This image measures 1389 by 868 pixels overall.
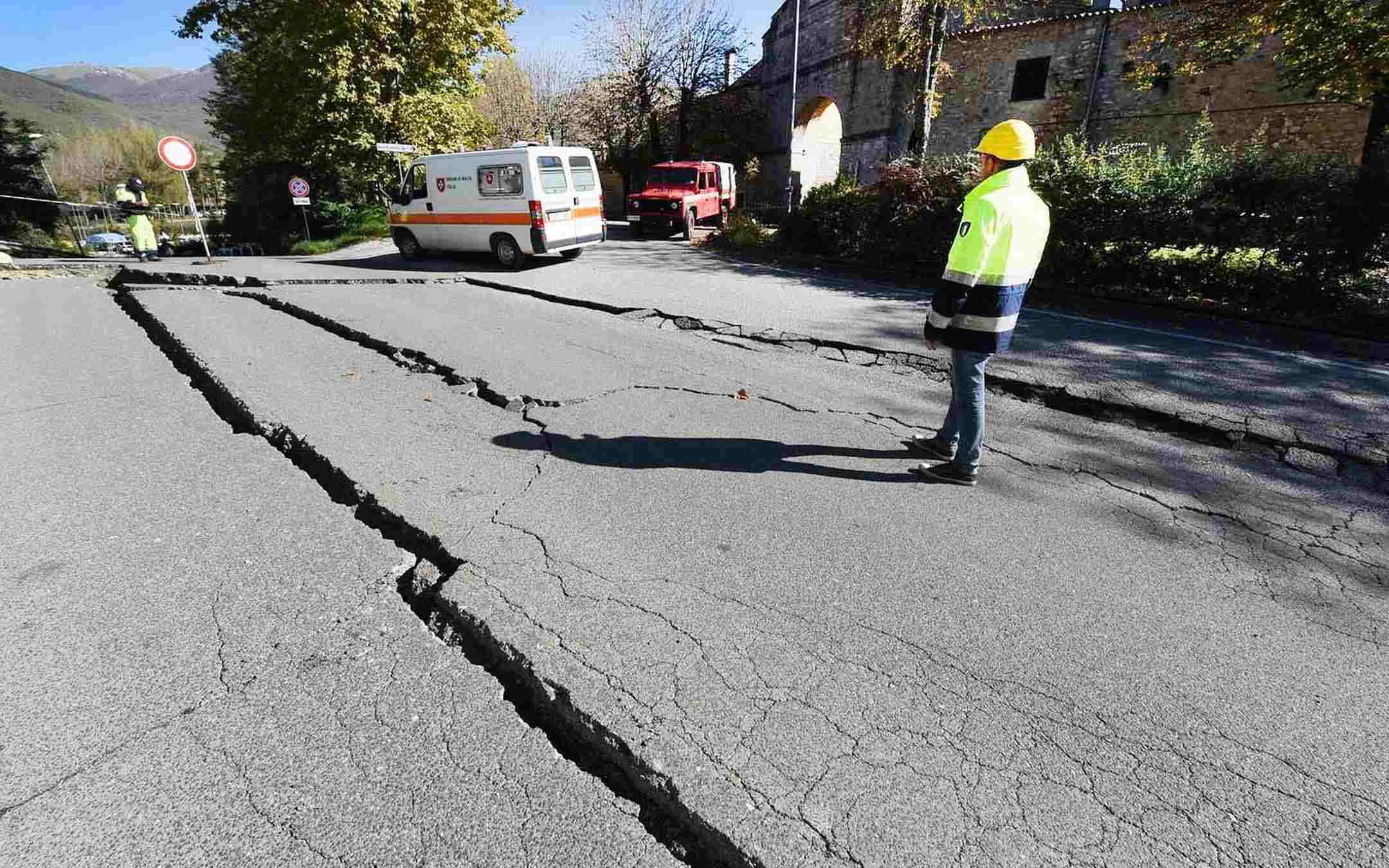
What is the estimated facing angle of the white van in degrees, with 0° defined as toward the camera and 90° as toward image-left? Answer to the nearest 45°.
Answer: approximately 135°

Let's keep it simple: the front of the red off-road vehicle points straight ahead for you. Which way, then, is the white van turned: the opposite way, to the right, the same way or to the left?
to the right

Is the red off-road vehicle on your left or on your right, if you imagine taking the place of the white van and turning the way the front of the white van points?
on your right

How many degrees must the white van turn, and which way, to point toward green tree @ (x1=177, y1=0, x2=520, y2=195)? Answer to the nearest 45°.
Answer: approximately 45° to its right

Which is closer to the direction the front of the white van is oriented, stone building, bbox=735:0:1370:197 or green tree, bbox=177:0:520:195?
the green tree

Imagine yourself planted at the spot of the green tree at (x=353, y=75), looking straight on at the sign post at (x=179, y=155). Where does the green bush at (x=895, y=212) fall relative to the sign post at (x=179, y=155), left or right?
left

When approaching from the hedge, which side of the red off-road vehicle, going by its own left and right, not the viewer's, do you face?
left

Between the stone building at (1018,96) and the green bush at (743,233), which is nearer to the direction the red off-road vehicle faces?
the green bush

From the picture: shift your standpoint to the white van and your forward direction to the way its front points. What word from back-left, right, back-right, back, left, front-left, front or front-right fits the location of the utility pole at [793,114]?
right

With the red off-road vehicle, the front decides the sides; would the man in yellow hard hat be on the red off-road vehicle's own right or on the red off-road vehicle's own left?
on the red off-road vehicle's own left

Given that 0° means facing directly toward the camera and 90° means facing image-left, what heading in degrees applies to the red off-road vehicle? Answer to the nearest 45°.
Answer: approximately 45°

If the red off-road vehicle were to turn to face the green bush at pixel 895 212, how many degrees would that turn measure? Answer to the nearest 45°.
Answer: approximately 90° to its left

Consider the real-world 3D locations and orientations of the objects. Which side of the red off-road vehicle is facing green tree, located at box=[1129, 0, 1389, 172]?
left

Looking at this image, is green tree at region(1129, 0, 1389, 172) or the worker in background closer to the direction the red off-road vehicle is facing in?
the worker in background

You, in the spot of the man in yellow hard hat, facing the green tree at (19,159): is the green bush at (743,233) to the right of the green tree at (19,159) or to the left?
right
